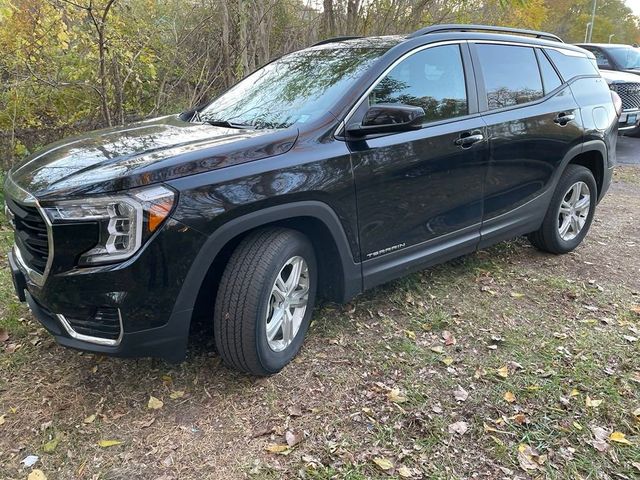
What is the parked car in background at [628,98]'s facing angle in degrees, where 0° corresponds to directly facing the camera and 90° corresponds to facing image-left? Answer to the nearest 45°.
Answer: approximately 0°

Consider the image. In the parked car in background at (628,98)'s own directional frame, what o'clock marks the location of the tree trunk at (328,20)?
The tree trunk is roughly at 2 o'clock from the parked car in background.

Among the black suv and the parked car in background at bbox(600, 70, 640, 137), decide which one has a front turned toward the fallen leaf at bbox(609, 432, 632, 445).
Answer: the parked car in background

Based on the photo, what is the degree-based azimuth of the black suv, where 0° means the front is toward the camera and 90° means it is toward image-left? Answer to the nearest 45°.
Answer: approximately 45°

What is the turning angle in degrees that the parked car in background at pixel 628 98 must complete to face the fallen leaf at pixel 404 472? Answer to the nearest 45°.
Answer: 0° — it already faces it

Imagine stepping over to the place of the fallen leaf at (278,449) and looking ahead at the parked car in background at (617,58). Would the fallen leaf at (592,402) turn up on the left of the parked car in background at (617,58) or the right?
right

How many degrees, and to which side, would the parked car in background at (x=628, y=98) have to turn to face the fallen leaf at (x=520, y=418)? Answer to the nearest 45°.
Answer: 0° — it already faces it
